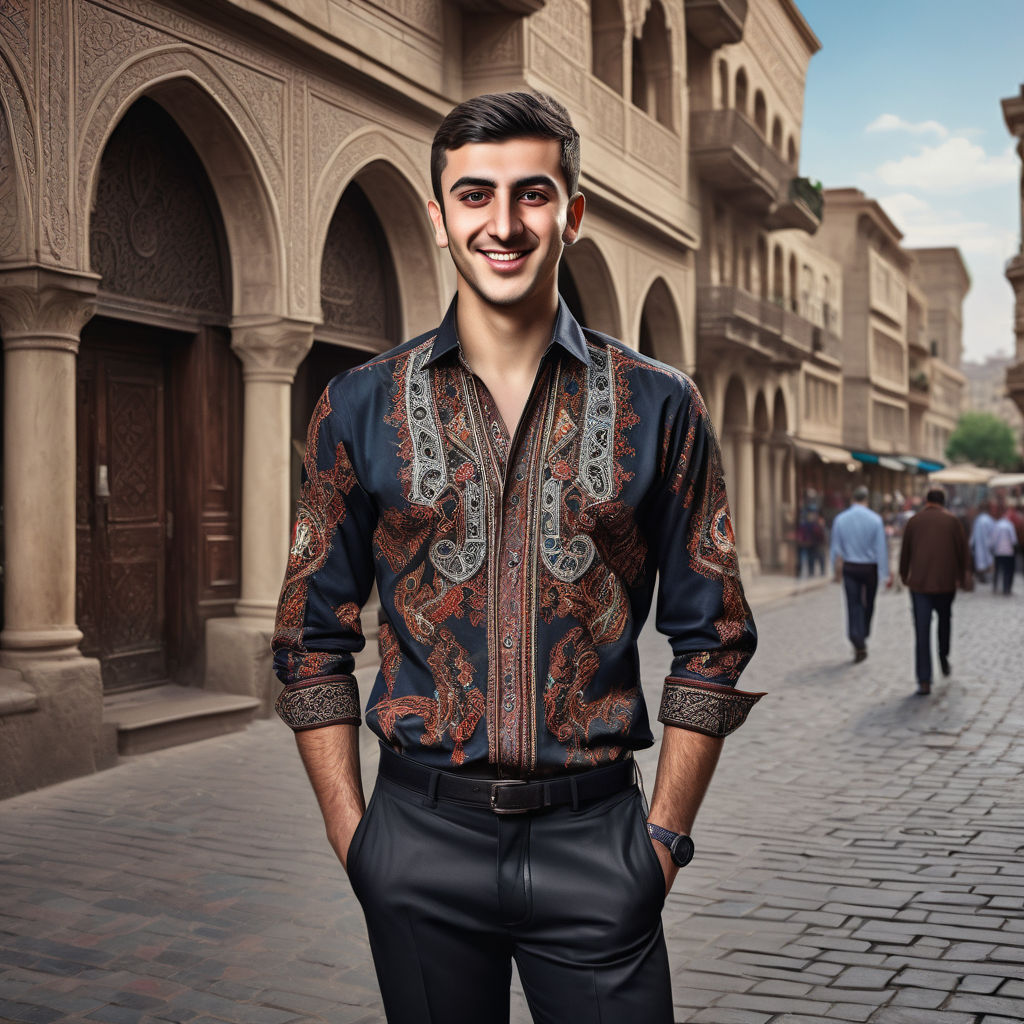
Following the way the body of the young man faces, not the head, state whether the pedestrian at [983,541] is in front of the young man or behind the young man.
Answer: behind

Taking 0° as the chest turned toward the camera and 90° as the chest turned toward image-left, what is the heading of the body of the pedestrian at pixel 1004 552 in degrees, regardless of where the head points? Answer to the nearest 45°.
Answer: approximately 180°

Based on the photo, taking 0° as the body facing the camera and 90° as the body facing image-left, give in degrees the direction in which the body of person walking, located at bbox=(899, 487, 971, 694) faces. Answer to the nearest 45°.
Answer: approximately 180°

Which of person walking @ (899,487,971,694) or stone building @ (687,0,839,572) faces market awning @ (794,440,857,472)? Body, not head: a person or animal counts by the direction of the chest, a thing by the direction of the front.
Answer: the person walking

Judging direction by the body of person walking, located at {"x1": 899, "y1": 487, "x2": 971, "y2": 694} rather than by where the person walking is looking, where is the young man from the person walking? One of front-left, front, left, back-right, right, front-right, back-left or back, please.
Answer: back

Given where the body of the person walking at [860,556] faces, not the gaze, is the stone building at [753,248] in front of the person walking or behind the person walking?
in front

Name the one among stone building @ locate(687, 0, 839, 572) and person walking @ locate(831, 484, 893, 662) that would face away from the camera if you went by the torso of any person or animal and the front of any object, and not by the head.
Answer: the person walking
